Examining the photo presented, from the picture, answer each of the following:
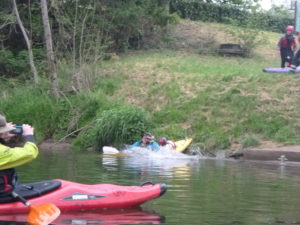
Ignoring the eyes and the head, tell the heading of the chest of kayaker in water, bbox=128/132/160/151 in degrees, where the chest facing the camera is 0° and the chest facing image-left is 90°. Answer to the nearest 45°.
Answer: approximately 0°

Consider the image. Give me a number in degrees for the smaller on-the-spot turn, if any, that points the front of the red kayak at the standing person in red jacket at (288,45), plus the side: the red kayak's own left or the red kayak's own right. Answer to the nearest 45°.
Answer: approximately 45° to the red kayak's own left

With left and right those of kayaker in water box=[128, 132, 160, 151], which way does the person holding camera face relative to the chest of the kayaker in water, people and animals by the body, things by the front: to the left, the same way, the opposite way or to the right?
to the left

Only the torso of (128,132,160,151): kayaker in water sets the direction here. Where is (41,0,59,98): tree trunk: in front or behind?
behind

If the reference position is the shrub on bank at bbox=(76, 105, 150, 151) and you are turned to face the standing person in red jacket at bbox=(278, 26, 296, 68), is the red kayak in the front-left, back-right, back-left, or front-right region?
back-right

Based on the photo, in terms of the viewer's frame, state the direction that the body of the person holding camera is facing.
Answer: to the viewer's right

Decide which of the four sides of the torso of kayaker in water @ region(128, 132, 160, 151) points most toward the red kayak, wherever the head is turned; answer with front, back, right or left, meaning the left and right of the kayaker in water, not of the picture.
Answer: front

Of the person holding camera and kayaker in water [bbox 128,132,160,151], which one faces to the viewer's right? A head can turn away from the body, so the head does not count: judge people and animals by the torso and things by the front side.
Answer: the person holding camera

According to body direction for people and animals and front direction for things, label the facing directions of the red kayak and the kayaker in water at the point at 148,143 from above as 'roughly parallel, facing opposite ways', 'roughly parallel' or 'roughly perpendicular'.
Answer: roughly perpendicular

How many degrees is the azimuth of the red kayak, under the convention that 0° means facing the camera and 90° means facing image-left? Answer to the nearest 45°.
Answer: approximately 270°

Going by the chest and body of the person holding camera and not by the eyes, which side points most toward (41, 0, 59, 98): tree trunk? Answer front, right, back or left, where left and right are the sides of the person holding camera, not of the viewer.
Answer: left
